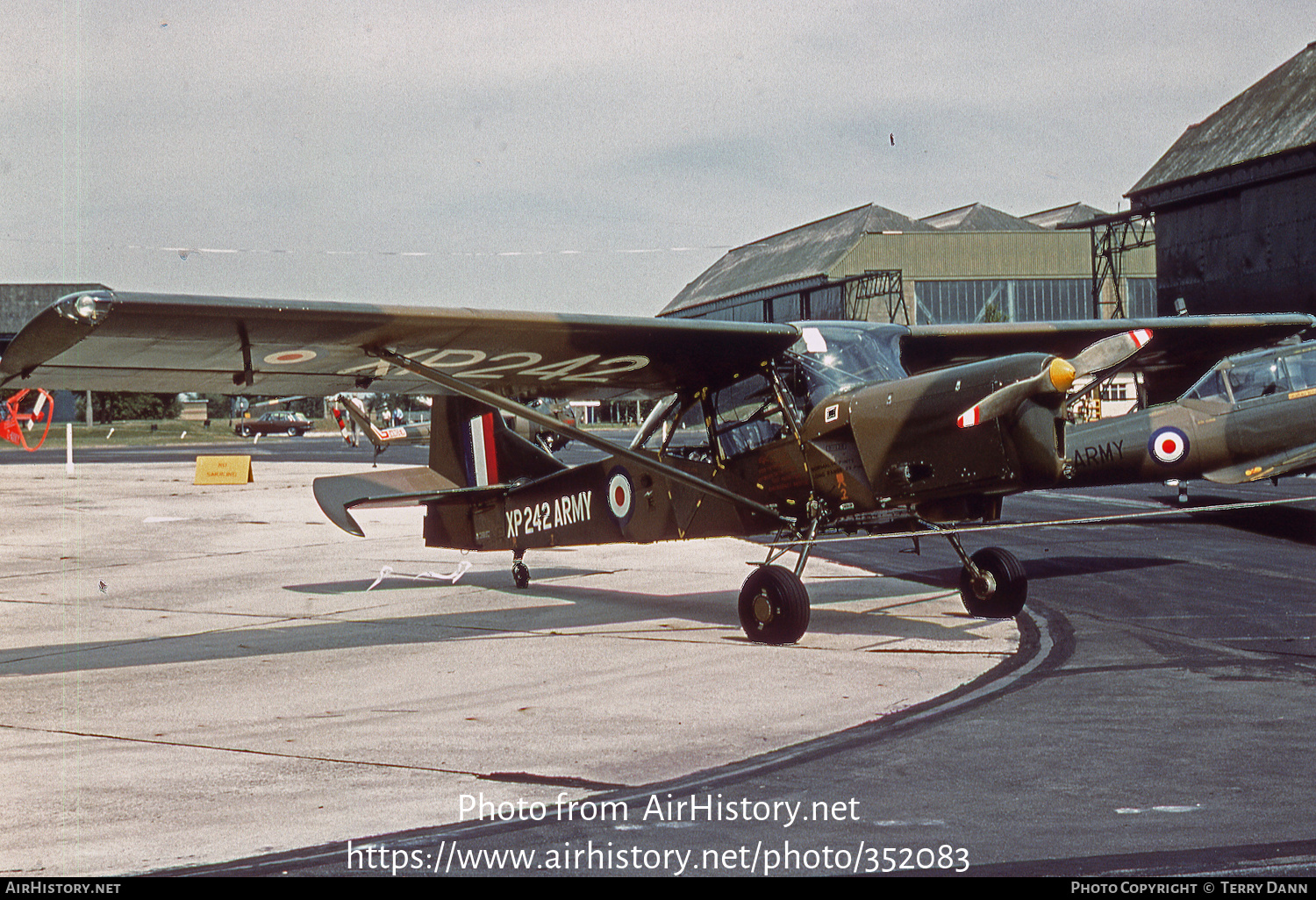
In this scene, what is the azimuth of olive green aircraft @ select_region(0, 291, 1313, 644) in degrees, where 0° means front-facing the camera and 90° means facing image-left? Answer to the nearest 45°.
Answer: approximately 315°

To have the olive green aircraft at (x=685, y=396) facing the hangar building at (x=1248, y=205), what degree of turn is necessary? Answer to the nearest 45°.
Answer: approximately 90° to its left

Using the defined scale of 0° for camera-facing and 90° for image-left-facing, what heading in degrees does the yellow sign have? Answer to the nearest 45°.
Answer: approximately 0°

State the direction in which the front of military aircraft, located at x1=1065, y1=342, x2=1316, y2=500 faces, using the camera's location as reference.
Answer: facing to the right of the viewer

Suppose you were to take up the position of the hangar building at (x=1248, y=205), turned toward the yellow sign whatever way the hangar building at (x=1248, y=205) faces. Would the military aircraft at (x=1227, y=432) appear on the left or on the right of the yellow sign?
left

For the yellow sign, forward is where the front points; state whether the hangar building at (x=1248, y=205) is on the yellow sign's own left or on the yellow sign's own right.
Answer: on the yellow sign's own left

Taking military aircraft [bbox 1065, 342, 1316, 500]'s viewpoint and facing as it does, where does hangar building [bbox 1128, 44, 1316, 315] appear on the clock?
The hangar building is roughly at 9 o'clock from the military aircraft.

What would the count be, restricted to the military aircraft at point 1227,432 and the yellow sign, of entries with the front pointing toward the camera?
1
